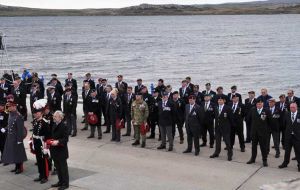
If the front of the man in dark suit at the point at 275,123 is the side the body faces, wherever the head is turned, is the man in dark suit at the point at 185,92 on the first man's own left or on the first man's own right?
on the first man's own right

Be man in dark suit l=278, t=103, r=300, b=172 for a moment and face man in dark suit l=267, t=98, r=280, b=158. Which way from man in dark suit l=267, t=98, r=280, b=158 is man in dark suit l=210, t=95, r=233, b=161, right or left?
left

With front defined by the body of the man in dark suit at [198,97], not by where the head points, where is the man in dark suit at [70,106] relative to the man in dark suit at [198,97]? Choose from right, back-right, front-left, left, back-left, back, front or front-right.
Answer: front-right

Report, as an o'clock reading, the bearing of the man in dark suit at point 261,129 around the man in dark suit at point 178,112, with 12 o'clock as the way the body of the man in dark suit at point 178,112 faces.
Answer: the man in dark suit at point 261,129 is roughly at 9 o'clock from the man in dark suit at point 178,112.

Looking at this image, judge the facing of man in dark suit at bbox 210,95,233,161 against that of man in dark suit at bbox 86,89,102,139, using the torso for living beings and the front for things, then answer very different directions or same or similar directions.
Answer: same or similar directions

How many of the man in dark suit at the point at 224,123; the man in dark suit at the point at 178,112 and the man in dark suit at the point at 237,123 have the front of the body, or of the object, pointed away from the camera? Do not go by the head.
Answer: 0

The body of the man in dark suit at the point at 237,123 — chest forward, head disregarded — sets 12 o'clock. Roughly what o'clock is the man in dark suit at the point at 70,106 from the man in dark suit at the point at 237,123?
the man in dark suit at the point at 70,106 is roughly at 2 o'clock from the man in dark suit at the point at 237,123.

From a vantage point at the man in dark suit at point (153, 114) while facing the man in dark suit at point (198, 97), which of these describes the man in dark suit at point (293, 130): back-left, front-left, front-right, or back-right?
front-right

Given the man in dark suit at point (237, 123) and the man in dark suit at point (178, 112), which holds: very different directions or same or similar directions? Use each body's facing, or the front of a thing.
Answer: same or similar directions

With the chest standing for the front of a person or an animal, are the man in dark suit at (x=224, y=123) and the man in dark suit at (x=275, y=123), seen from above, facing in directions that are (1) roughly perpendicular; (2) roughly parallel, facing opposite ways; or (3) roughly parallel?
roughly parallel

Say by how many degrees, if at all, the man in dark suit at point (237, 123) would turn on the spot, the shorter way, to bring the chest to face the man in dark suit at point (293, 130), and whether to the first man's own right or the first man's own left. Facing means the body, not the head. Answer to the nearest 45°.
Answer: approximately 90° to the first man's own left

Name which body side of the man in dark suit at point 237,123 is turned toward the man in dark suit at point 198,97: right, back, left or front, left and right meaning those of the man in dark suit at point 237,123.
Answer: right

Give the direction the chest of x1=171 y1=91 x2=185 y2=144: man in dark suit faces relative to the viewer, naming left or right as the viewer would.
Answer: facing the viewer and to the left of the viewer

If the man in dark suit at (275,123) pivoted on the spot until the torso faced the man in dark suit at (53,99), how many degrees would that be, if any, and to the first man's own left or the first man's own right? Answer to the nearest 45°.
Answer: approximately 45° to the first man's own right

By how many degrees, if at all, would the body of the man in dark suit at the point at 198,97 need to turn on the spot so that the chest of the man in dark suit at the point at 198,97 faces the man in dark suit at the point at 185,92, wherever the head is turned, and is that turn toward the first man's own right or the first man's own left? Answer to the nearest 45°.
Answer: approximately 90° to the first man's own right

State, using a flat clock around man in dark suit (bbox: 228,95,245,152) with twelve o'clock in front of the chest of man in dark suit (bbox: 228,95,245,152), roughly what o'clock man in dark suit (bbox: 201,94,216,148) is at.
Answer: man in dark suit (bbox: 201,94,216,148) is roughly at 2 o'clock from man in dark suit (bbox: 228,95,245,152).

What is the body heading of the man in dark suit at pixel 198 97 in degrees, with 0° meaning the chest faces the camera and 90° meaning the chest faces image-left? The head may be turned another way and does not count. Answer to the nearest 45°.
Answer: approximately 45°

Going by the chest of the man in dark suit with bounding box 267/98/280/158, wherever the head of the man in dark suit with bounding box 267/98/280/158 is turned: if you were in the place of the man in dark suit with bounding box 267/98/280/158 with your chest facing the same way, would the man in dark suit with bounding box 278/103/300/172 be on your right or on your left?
on your left
